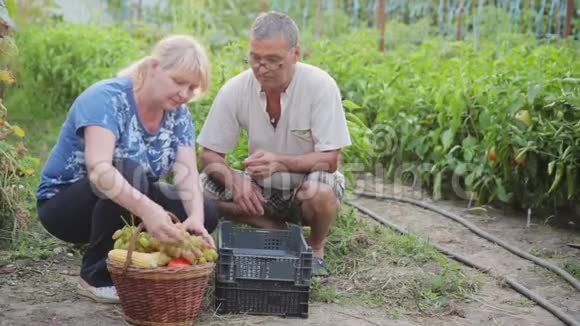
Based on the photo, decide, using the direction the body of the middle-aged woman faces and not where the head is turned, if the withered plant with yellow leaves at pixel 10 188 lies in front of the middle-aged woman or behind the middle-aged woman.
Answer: behind

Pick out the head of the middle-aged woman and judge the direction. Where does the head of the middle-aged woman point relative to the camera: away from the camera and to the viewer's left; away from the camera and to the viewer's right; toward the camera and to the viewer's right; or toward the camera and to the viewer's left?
toward the camera and to the viewer's right

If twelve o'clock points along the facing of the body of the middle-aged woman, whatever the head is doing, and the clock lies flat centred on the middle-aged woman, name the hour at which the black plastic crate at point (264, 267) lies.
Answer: The black plastic crate is roughly at 11 o'clock from the middle-aged woman.

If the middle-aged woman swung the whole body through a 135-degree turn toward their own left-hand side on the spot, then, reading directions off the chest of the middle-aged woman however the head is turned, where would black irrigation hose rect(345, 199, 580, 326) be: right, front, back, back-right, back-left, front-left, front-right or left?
right

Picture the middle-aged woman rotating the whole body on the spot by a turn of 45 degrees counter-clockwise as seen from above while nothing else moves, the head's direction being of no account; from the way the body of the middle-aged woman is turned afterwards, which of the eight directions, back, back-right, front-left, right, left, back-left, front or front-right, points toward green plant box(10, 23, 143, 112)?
left

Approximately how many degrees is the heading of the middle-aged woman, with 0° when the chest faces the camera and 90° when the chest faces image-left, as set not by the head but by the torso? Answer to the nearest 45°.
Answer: approximately 315°

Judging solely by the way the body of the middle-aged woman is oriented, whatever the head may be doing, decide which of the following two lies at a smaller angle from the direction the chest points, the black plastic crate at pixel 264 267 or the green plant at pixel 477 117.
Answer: the black plastic crate

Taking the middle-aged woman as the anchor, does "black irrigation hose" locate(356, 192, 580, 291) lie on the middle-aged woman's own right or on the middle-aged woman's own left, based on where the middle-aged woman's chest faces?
on the middle-aged woman's own left

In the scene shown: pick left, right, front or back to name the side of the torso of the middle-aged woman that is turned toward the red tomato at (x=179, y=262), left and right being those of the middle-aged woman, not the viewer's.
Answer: front

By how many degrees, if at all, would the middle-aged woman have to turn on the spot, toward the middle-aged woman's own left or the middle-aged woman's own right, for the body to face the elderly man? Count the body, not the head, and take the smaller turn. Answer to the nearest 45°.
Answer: approximately 90° to the middle-aged woman's own left
